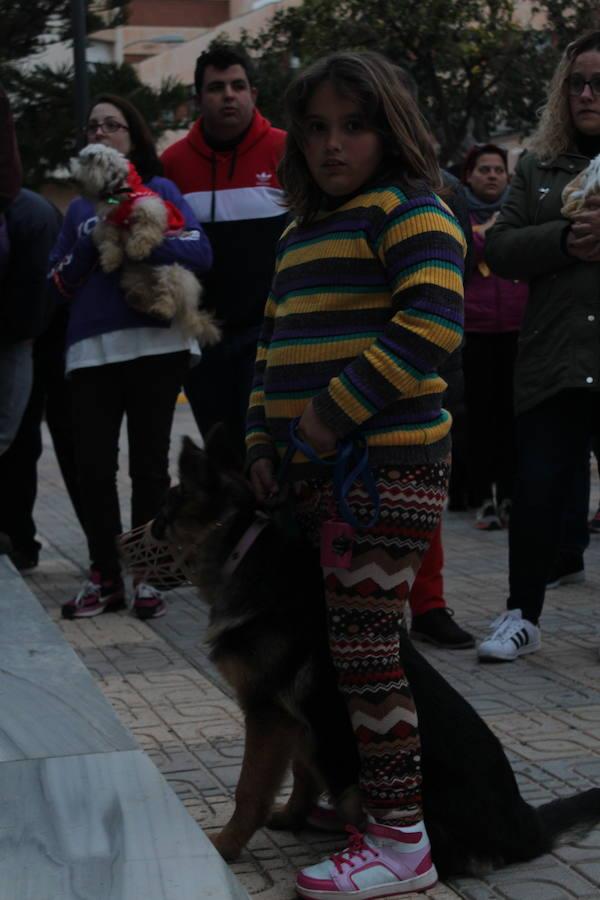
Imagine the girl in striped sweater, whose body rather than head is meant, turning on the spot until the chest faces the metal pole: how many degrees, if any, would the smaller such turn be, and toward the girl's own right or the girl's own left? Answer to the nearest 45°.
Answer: approximately 135° to the girl's own right

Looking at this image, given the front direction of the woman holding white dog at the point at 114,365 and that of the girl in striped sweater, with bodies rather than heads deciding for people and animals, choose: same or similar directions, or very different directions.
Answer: same or similar directions

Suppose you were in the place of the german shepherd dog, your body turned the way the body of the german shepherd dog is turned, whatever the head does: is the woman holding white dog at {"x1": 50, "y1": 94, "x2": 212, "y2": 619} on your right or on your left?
on your right

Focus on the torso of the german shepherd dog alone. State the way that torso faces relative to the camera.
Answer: to the viewer's left

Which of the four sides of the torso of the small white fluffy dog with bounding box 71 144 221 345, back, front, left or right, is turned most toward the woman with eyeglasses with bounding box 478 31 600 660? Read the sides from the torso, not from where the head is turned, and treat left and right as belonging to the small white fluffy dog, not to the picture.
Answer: left

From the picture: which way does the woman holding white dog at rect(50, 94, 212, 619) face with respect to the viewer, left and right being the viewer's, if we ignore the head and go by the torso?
facing the viewer and to the left of the viewer

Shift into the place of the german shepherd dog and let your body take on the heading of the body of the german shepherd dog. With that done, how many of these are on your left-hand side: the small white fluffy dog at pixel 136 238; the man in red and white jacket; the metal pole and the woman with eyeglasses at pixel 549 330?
0

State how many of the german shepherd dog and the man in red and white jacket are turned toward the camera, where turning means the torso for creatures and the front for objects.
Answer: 1

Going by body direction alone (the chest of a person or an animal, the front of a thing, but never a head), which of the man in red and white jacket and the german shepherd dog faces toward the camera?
the man in red and white jacket

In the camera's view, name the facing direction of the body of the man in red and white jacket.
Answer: toward the camera

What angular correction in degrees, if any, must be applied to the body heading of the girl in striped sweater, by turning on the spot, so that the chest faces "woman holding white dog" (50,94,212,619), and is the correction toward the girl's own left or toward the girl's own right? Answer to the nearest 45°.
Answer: approximately 135° to the girl's own right

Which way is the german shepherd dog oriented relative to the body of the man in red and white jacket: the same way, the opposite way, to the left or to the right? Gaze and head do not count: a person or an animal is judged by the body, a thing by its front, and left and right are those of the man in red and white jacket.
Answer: to the right

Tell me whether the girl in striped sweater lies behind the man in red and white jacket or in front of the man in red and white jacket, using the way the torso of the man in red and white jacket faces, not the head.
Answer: in front

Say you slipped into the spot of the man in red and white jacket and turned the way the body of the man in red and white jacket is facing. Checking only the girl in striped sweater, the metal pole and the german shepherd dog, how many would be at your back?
1

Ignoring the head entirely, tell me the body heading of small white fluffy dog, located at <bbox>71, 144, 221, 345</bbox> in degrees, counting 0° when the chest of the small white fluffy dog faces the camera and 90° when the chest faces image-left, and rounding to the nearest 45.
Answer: approximately 45°

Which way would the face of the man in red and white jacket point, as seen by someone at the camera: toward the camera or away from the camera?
toward the camera

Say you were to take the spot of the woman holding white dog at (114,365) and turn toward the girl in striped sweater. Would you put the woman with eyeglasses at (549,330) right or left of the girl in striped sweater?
left
